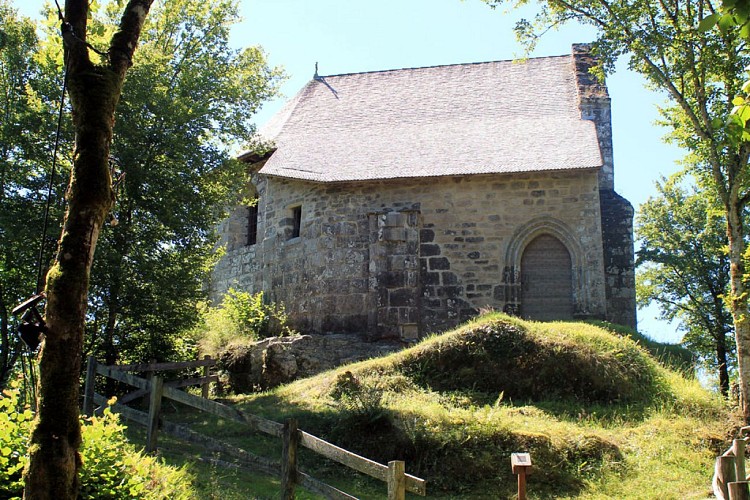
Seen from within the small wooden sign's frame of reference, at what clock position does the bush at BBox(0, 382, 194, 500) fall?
The bush is roughly at 2 o'clock from the small wooden sign.

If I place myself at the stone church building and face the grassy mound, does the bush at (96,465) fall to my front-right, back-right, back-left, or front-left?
front-right

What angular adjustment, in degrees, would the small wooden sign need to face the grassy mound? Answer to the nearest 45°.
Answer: approximately 180°

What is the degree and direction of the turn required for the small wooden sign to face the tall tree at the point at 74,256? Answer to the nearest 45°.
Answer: approximately 45° to its right

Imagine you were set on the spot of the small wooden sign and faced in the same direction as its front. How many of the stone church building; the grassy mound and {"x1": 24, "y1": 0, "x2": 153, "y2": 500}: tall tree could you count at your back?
2

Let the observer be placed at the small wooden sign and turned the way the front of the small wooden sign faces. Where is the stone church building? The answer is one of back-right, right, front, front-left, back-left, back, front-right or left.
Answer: back

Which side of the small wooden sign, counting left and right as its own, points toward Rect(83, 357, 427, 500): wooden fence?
right

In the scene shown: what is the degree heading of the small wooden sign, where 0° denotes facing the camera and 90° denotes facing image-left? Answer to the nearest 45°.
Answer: approximately 0°

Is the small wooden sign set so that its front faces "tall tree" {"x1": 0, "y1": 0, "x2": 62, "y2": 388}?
no
